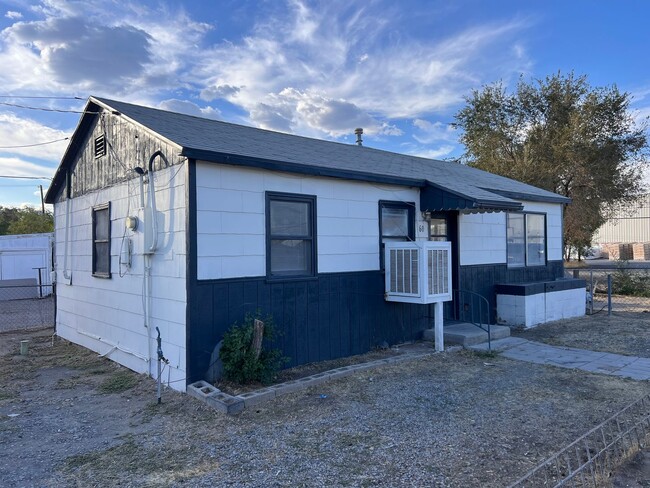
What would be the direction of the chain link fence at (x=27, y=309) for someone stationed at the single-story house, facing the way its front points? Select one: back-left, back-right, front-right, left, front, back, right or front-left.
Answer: back

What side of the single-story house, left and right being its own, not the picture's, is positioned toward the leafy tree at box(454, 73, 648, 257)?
left

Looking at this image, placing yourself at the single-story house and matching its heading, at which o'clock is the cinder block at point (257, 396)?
The cinder block is roughly at 1 o'clock from the single-story house.

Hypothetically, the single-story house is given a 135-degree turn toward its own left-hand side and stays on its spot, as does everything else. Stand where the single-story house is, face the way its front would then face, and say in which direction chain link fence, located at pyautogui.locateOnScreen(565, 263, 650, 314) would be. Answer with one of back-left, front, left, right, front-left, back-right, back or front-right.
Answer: front-right

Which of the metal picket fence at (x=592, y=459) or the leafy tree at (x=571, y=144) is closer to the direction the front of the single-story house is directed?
the metal picket fence

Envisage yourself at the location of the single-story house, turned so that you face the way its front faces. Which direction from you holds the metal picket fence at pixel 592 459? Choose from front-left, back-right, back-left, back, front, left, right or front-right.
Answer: front

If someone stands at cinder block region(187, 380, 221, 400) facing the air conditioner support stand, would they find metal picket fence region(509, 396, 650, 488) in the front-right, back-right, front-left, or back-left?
front-right

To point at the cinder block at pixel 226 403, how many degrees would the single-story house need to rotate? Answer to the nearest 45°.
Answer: approximately 45° to its right

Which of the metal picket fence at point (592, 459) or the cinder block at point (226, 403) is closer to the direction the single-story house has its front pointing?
the metal picket fence

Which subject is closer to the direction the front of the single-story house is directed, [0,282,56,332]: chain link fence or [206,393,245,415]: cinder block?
the cinder block

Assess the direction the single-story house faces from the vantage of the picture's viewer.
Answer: facing the viewer and to the right of the viewer
